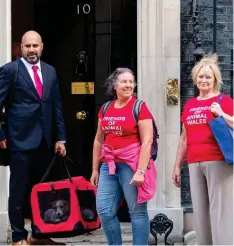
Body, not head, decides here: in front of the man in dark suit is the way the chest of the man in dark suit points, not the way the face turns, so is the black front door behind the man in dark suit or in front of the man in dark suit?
behind

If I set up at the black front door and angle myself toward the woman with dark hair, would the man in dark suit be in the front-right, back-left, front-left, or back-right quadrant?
front-right

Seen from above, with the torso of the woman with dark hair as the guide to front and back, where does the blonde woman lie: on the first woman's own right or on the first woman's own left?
on the first woman's own left

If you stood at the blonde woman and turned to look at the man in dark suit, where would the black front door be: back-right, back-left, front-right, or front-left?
front-right

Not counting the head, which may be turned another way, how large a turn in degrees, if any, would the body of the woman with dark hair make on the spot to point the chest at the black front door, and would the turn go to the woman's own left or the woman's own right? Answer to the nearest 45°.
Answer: approximately 135° to the woman's own right

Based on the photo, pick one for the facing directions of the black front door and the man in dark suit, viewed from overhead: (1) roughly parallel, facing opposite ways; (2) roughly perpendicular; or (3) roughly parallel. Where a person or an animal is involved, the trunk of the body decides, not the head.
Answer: roughly parallel

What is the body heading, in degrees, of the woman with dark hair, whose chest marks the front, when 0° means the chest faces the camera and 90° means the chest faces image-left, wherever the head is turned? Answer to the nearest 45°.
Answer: approximately 45°

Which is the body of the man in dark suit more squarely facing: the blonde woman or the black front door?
the blonde woman

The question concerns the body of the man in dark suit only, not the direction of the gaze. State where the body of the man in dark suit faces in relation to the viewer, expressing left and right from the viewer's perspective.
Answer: facing the viewer

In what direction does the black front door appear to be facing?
toward the camera

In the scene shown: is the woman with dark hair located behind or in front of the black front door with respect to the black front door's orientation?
in front

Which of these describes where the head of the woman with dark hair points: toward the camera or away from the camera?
toward the camera

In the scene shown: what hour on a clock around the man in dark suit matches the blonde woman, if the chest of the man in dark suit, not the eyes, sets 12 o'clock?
The blonde woman is roughly at 10 o'clock from the man in dark suit.

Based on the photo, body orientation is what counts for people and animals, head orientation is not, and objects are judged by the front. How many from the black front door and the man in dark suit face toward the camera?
2
